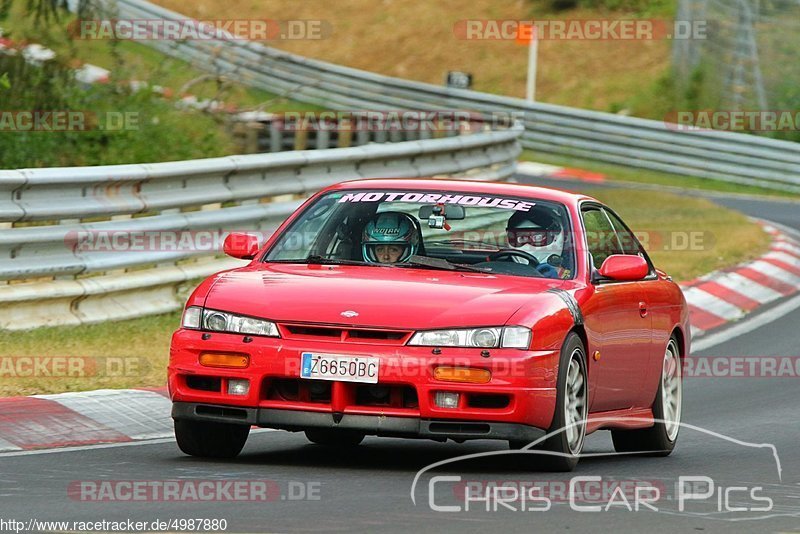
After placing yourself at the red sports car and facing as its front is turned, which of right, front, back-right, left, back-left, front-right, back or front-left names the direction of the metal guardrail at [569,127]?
back-right

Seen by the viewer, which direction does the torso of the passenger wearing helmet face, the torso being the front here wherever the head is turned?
toward the camera

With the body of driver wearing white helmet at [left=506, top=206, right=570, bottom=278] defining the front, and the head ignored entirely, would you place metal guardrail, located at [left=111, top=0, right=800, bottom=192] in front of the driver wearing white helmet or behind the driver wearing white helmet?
behind

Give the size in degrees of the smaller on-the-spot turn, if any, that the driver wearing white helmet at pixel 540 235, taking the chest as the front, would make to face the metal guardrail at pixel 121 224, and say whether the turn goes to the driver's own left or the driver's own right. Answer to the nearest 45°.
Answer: approximately 90° to the driver's own right

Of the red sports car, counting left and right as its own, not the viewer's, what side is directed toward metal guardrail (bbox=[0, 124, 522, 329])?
right

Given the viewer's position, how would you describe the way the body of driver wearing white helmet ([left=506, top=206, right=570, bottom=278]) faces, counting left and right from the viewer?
facing the viewer and to the left of the viewer

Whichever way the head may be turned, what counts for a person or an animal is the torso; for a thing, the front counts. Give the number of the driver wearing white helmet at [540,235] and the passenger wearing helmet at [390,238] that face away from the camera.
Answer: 0

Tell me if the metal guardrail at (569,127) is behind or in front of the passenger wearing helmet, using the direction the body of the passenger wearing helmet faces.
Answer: behind
